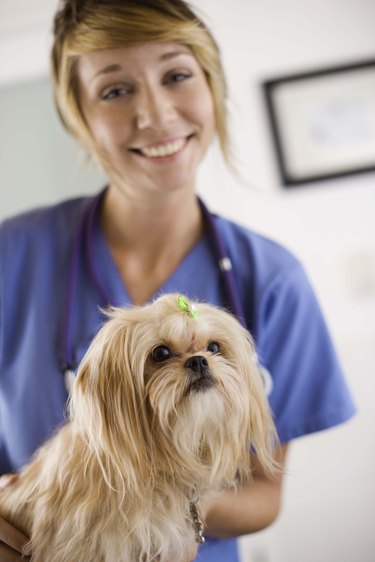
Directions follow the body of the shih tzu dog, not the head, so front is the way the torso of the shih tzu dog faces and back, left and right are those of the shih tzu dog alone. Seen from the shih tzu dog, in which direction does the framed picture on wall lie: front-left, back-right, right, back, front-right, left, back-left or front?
left

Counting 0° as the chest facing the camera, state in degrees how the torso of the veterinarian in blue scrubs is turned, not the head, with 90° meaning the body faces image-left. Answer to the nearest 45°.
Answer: approximately 0°

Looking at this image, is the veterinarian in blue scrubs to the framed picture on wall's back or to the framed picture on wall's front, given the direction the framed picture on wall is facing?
to the front

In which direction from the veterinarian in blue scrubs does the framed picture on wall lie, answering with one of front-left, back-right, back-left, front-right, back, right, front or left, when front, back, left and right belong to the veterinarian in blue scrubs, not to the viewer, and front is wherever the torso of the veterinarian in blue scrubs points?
back-left

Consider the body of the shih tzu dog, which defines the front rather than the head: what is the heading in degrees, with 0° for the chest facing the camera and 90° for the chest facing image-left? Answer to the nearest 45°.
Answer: approximately 315°

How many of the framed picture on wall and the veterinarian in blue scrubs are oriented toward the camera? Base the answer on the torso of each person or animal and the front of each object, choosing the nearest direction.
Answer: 2

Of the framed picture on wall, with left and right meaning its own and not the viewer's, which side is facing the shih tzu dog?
front
